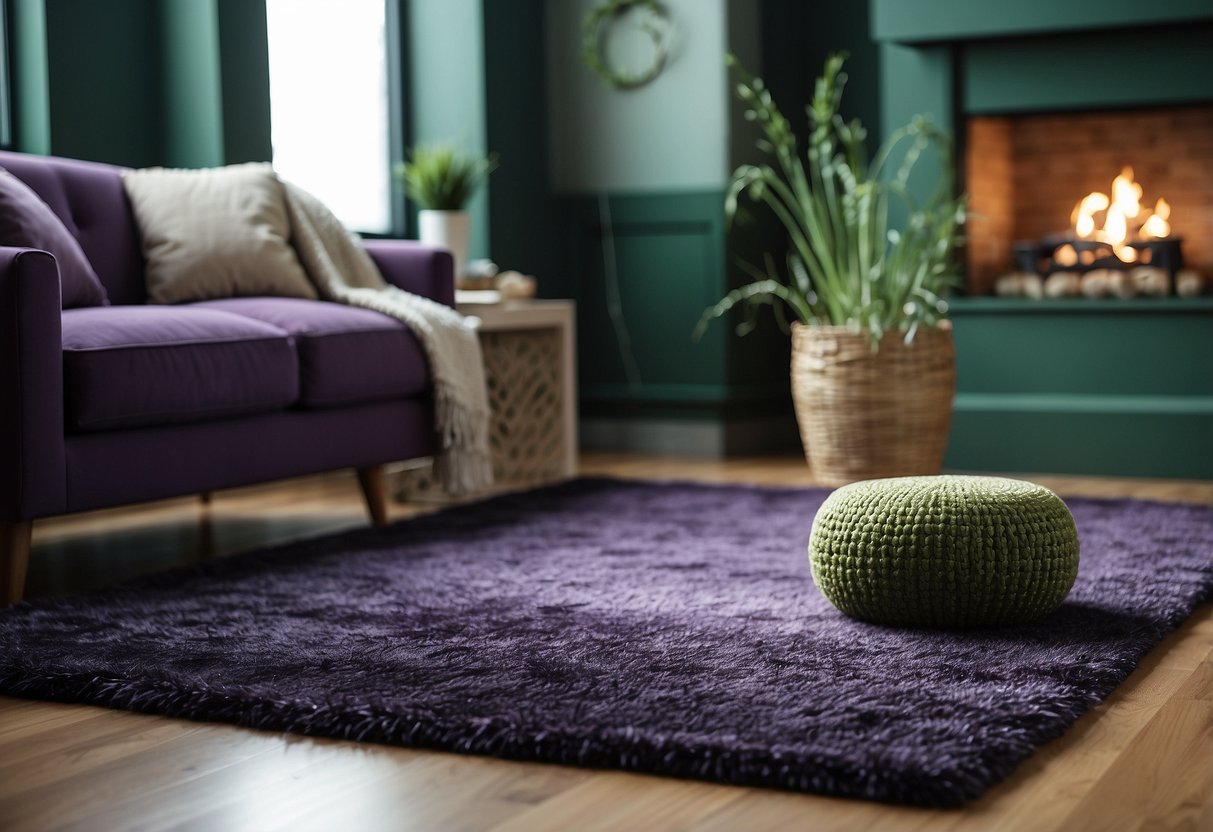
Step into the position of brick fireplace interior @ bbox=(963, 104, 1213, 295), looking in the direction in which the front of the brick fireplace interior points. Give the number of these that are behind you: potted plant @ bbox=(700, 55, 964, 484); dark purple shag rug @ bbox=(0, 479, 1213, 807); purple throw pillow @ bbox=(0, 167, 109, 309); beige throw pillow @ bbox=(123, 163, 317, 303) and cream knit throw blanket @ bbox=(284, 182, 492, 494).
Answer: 0

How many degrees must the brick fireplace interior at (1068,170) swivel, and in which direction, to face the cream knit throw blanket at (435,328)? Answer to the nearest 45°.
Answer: approximately 45° to its right

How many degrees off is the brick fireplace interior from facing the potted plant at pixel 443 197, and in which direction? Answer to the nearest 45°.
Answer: approximately 45° to its right

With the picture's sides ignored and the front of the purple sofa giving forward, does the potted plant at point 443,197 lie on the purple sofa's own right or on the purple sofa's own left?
on the purple sofa's own left

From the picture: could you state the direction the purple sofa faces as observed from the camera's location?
facing the viewer and to the right of the viewer

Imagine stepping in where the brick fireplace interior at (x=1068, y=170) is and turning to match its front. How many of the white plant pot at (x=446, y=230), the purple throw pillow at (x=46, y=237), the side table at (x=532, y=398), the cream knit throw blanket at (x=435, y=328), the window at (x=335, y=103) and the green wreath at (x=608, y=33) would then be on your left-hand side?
0

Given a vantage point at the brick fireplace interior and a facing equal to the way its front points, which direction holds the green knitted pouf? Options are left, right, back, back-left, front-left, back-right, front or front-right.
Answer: front

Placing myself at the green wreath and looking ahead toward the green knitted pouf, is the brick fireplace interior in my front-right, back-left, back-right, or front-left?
front-left

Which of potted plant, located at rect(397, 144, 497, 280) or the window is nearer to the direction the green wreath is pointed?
the potted plant

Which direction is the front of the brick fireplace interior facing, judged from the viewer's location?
facing the viewer

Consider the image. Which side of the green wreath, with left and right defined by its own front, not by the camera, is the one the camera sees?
front

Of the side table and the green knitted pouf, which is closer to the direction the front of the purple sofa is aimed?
the green knitted pouf

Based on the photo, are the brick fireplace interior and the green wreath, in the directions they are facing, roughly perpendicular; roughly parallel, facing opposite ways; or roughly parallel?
roughly parallel

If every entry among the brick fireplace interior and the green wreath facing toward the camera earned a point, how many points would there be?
2
